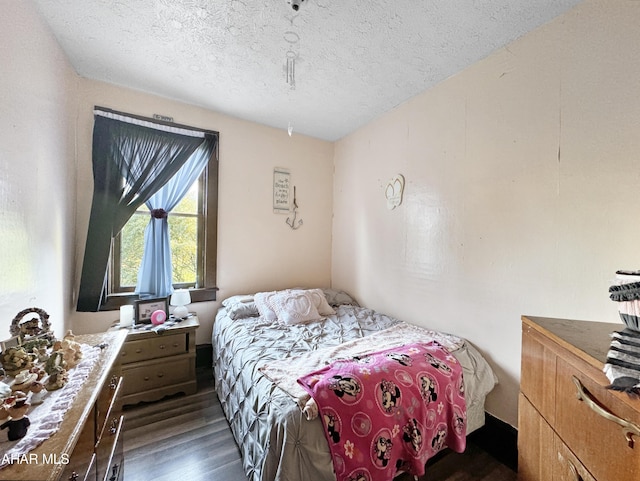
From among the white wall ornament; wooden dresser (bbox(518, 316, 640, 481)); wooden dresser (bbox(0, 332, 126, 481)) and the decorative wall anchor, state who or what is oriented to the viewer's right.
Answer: wooden dresser (bbox(0, 332, 126, 481))

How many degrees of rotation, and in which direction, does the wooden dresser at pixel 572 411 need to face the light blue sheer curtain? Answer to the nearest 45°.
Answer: approximately 45° to its right

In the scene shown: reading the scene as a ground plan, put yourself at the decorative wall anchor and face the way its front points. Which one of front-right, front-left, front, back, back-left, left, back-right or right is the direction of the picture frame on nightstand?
front-right

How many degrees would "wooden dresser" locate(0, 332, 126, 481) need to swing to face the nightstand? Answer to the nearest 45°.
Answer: approximately 90° to its left

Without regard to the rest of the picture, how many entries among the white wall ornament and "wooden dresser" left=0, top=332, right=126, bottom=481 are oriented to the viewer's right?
1

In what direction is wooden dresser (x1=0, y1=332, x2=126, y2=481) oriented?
to the viewer's right

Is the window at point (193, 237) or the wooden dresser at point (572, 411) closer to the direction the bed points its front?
the wooden dresser

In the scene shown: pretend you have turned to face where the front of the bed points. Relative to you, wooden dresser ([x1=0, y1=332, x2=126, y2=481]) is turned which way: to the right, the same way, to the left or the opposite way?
to the left

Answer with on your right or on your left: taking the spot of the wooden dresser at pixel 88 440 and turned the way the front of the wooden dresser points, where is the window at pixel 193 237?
on your left

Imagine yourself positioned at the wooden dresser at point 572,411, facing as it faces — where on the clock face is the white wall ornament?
The white wall ornament is roughly at 3 o'clock from the wooden dresser.

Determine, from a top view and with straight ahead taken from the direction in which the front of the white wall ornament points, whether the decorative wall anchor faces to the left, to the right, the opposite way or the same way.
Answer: to the left
